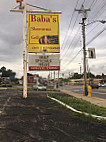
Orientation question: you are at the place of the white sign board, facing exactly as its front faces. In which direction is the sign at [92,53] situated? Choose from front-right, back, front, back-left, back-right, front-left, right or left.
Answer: back-left

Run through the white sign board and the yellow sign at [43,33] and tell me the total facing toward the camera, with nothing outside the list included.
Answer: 2

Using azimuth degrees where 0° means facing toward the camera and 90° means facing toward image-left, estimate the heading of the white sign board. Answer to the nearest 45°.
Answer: approximately 0°

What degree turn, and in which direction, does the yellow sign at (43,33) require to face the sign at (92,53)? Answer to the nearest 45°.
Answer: approximately 135° to its left
